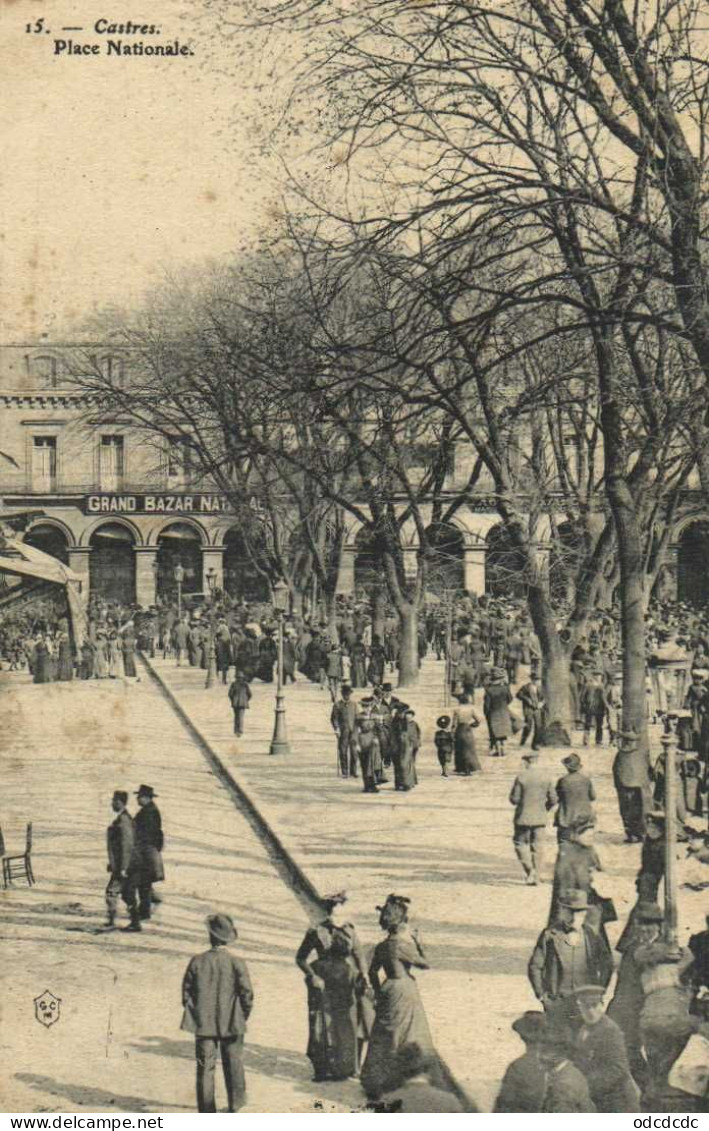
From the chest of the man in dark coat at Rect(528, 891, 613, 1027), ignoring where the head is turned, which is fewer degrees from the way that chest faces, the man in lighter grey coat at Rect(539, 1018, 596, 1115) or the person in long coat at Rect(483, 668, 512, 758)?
the man in lighter grey coat

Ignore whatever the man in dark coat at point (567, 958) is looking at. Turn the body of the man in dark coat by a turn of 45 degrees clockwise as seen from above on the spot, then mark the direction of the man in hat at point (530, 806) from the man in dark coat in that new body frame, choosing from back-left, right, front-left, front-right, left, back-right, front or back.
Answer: back-right

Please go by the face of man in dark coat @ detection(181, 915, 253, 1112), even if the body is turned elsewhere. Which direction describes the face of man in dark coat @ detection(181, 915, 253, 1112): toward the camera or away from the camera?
away from the camera

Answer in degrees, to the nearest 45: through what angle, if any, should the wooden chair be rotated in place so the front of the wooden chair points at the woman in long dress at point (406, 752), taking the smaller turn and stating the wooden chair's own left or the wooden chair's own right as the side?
approximately 135° to the wooden chair's own right

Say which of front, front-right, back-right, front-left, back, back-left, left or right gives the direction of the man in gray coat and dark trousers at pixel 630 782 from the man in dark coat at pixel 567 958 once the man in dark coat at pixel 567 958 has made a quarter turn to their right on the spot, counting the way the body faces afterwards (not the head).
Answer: right

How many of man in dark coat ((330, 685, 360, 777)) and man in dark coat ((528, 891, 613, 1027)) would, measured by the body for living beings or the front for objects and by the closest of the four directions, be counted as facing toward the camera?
2

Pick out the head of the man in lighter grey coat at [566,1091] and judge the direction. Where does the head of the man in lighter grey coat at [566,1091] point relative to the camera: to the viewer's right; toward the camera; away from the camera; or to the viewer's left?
away from the camera

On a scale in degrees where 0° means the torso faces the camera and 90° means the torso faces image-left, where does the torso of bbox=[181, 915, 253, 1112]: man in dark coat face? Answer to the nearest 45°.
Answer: approximately 180°

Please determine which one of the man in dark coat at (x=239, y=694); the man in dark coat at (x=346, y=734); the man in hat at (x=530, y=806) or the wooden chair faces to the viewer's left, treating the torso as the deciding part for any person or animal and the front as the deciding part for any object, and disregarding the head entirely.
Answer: the wooden chair

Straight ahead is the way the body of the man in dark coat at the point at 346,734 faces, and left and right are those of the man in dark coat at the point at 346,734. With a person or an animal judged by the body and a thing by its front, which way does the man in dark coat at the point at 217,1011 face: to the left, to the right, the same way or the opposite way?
the opposite way

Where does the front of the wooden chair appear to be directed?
to the viewer's left

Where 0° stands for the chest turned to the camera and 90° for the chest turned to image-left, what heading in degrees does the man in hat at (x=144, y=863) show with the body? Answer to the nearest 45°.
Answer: approximately 45°
